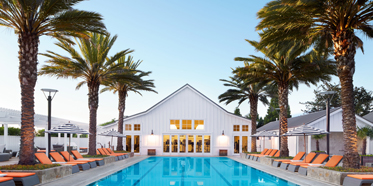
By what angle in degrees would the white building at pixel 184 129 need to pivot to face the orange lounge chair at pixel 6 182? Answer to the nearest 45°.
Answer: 0° — it already faces it

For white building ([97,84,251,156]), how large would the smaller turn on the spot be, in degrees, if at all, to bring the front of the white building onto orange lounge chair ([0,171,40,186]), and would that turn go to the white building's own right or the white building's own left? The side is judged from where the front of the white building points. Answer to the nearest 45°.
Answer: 0° — it already faces it

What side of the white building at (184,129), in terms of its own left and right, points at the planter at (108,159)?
front

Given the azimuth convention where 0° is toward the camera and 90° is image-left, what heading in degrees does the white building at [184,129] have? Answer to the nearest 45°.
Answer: approximately 0°

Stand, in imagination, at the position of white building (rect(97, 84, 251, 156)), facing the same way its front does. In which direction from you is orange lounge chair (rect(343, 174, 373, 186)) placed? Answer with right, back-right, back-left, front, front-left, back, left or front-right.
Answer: front

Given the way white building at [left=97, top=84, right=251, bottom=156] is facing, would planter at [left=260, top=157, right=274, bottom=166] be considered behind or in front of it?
in front

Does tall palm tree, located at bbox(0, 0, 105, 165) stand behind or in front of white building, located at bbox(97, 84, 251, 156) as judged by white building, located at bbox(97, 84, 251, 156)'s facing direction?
in front

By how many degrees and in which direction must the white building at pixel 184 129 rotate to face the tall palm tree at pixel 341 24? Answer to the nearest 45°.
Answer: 0° — it already faces it
